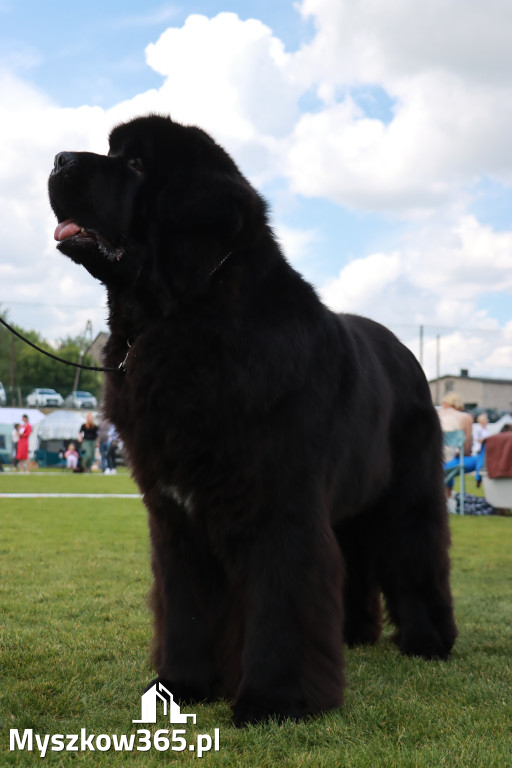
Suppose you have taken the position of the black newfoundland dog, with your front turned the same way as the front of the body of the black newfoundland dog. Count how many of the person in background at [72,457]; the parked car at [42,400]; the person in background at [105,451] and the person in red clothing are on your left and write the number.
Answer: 0

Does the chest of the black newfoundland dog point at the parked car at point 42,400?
no

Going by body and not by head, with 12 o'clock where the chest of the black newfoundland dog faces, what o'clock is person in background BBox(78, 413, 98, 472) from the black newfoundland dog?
The person in background is roughly at 4 o'clock from the black newfoundland dog.

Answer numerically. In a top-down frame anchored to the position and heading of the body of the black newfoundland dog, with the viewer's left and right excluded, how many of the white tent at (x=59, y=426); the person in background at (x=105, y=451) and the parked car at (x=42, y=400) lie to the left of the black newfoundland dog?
0

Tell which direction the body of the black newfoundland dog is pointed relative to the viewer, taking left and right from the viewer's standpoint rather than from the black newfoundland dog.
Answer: facing the viewer and to the left of the viewer

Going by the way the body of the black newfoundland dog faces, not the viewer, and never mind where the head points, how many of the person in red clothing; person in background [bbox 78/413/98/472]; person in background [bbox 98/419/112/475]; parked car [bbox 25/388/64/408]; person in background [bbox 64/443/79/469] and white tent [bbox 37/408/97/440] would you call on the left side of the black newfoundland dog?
0

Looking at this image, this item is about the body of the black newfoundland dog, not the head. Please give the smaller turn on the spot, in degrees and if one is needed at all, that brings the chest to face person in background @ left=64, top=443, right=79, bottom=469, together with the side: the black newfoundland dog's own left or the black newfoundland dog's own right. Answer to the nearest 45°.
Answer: approximately 135° to the black newfoundland dog's own right

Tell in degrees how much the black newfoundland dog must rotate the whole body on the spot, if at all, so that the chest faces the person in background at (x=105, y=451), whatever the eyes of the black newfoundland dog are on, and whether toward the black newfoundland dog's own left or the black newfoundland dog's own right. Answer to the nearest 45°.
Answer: approximately 135° to the black newfoundland dog's own right

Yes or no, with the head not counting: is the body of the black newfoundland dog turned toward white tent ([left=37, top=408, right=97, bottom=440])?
no

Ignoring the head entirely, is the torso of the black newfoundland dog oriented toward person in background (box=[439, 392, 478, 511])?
no

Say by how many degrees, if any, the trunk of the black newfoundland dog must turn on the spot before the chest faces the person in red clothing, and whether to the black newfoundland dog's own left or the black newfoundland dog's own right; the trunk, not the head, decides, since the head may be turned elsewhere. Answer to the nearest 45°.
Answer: approximately 135° to the black newfoundland dog's own right

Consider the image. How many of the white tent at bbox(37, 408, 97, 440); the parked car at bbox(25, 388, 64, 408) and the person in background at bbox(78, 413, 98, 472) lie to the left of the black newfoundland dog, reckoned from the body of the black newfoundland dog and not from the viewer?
0
